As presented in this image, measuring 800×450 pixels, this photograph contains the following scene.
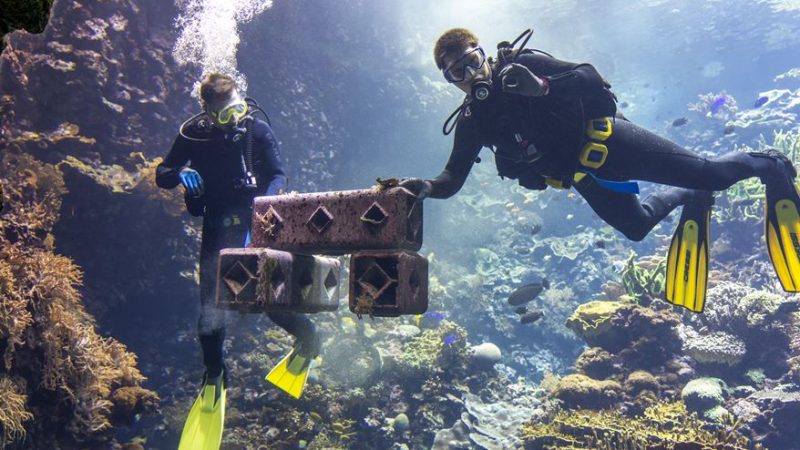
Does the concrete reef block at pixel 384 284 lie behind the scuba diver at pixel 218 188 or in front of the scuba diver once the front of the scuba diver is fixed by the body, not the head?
in front

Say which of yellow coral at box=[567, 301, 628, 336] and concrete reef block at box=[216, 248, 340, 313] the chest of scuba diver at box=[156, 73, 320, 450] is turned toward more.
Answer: the concrete reef block

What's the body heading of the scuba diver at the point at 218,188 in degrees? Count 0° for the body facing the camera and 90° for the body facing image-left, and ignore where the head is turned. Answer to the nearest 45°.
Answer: approximately 0°

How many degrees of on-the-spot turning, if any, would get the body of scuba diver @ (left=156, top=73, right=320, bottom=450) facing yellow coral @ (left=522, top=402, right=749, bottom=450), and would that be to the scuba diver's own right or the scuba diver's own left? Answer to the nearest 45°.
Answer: approximately 90° to the scuba diver's own left

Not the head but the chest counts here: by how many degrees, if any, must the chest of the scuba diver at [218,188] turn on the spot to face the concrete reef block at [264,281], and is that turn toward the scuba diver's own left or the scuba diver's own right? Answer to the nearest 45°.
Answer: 0° — they already face it

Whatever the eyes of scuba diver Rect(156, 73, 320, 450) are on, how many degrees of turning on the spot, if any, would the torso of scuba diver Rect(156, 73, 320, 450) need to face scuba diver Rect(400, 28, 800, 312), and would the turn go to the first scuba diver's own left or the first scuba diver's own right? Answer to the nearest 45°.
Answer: approximately 45° to the first scuba diver's own left
